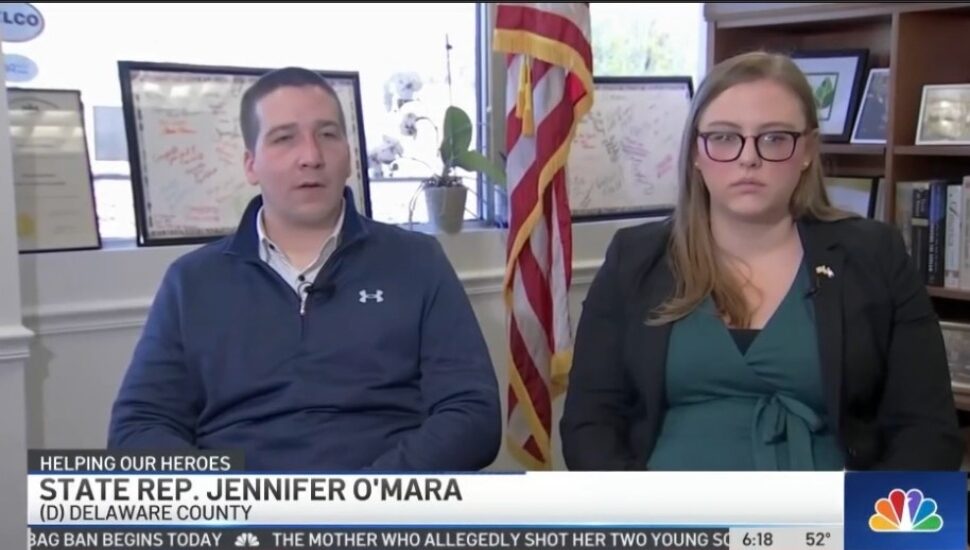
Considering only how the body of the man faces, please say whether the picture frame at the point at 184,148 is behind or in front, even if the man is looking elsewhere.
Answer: behind

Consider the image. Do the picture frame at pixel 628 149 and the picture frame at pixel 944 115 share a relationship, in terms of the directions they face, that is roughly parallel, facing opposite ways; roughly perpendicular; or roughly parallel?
roughly parallel

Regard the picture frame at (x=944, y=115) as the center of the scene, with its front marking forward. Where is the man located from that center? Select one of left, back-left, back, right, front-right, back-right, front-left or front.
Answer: front-right

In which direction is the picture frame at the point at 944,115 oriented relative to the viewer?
toward the camera

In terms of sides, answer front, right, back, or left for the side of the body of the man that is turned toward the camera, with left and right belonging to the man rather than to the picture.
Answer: front

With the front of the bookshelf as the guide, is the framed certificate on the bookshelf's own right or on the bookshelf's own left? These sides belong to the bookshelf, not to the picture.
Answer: on the bookshelf's own right

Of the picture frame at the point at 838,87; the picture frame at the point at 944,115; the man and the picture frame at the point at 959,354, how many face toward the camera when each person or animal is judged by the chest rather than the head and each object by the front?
4

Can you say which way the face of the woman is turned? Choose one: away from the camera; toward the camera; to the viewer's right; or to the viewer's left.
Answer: toward the camera

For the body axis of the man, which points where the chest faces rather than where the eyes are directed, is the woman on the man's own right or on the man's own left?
on the man's own left

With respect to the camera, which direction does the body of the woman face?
toward the camera
